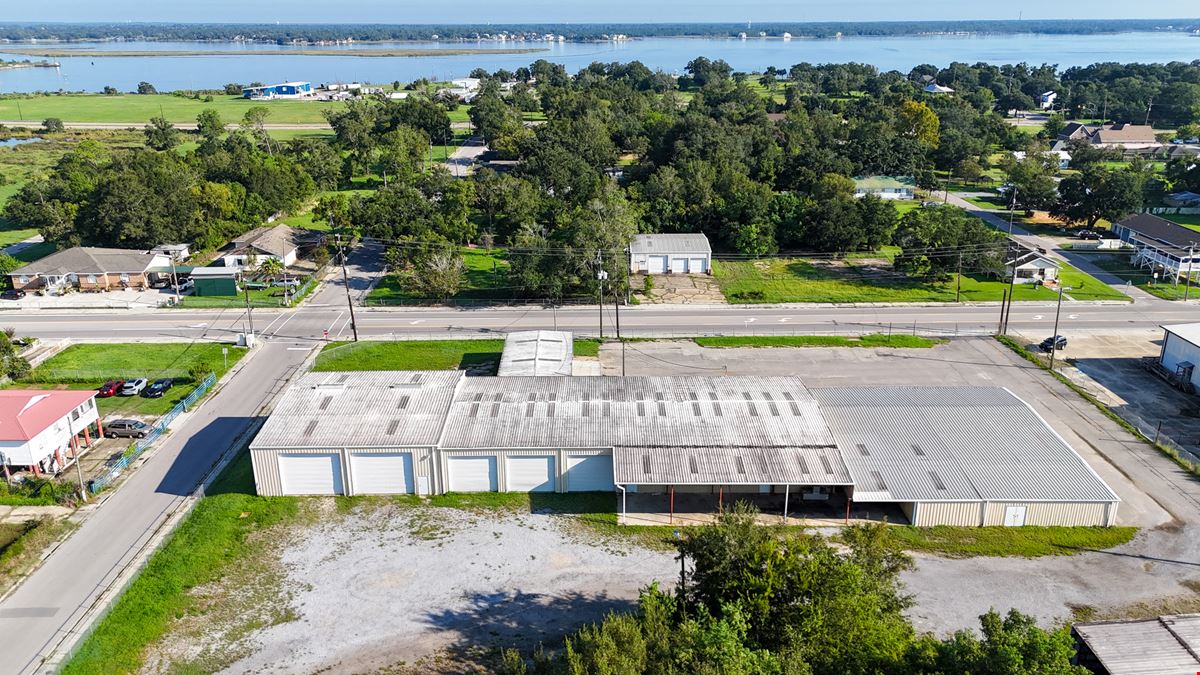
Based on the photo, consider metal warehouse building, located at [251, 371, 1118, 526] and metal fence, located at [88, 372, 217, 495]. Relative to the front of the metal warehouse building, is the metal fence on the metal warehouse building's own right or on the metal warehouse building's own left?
on the metal warehouse building's own right

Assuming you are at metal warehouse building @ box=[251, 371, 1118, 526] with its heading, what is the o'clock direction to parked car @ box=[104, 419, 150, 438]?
The parked car is roughly at 3 o'clock from the metal warehouse building.

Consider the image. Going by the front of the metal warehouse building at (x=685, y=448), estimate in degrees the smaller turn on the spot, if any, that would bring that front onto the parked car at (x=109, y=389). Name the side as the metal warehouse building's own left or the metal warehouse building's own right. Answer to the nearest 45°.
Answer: approximately 90° to the metal warehouse building's own right

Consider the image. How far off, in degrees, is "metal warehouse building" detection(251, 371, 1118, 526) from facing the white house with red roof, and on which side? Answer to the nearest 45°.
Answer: approximately 90° to its right

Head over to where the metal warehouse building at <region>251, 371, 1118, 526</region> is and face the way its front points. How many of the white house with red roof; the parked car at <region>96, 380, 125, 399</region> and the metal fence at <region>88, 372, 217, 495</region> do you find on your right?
3

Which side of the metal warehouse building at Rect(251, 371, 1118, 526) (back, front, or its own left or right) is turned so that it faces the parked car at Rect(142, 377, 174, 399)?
right

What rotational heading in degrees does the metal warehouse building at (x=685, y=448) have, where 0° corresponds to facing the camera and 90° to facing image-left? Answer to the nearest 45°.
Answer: approximately 0°

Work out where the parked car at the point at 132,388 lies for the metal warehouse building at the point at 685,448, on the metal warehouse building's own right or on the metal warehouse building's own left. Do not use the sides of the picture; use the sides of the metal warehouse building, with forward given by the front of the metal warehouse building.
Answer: on the metal warehouse building's own right
